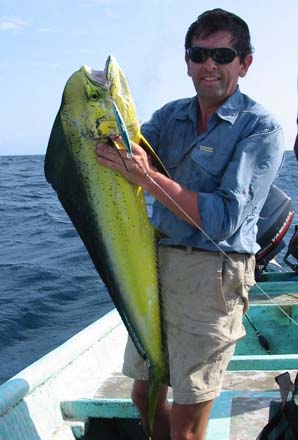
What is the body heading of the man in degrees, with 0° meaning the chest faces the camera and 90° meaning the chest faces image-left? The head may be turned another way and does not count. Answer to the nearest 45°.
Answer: approximately 45°
